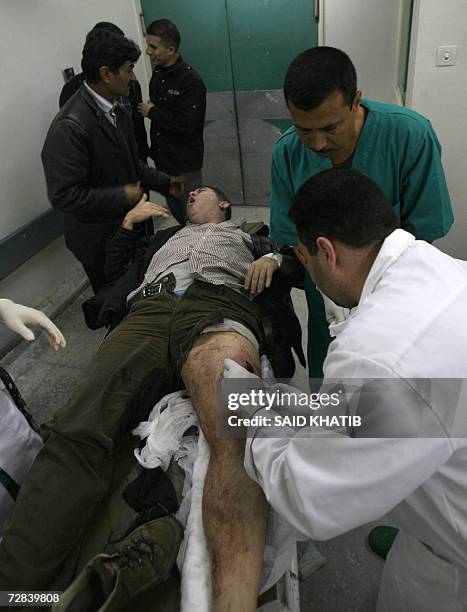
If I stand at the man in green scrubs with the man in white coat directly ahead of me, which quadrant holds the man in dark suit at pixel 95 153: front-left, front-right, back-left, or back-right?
back-right

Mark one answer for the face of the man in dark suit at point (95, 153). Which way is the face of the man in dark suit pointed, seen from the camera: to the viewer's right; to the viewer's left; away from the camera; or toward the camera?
to the viewer's right

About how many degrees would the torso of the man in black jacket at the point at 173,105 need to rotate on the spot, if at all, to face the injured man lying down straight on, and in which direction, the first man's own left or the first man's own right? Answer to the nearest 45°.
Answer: approximately 45° to the first man's own left

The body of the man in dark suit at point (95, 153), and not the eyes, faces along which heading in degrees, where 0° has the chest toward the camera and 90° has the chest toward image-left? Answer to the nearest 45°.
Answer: approximately 315°

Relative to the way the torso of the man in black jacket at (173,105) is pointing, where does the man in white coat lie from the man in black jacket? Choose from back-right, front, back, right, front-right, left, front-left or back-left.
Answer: front-left

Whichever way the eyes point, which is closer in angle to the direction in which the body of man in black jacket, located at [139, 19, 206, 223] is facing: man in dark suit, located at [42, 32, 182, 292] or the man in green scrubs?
the man in dark suit

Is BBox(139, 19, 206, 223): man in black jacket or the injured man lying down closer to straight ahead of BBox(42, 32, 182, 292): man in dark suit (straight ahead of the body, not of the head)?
the injured man lying down

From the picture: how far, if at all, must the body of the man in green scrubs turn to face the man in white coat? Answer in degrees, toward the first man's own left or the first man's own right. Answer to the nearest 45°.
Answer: approximately 45° to the first man's own left

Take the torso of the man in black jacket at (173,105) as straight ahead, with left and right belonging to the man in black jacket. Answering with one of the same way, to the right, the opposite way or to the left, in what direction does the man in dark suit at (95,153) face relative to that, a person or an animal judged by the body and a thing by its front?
to the left

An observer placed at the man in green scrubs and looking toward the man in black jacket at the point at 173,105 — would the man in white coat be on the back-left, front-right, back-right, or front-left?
back-left

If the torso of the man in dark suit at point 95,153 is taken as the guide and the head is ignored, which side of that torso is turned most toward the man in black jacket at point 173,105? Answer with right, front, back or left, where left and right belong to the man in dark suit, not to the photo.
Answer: left

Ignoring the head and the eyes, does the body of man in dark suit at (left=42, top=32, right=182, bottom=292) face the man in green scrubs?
yes
